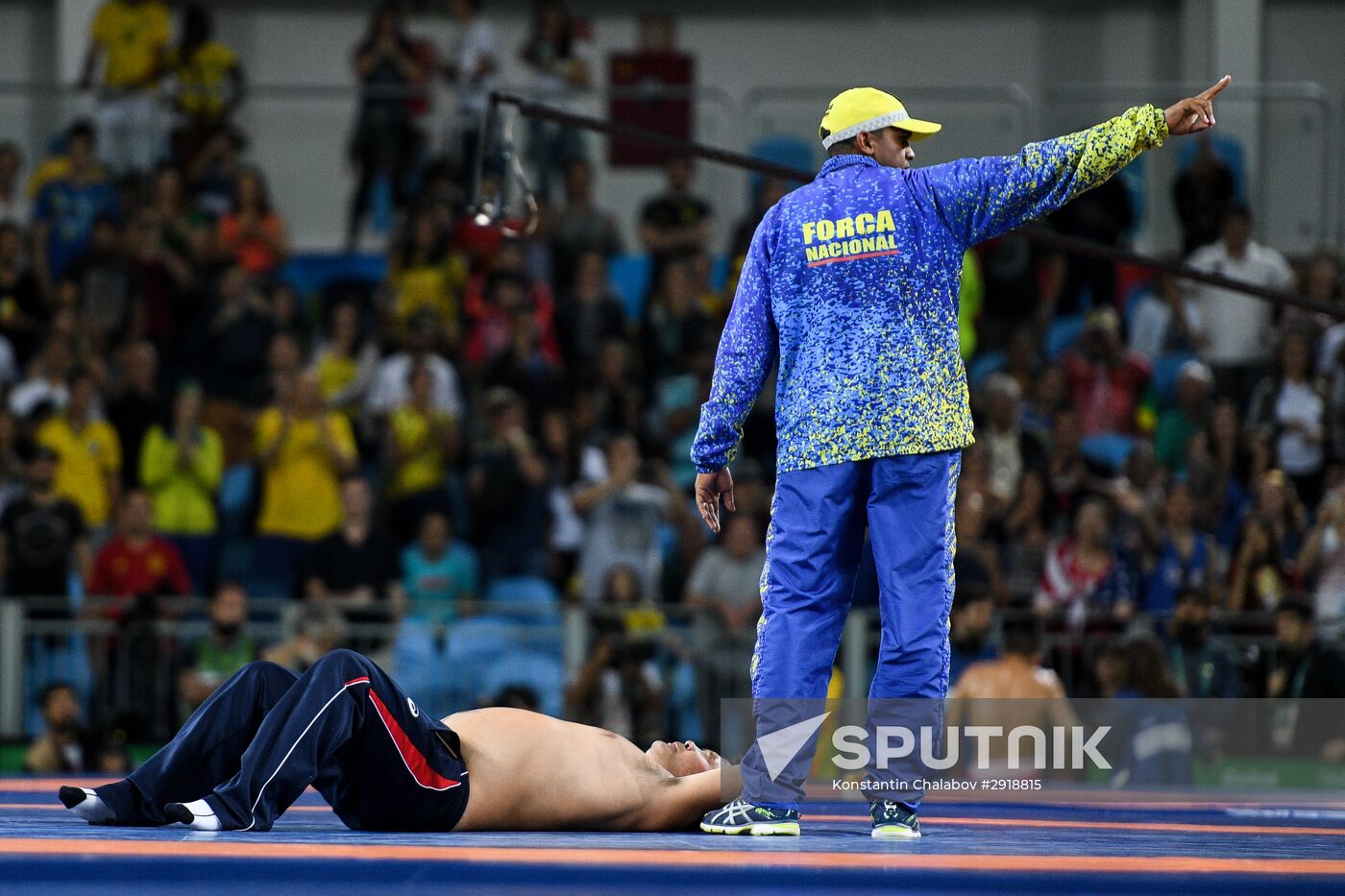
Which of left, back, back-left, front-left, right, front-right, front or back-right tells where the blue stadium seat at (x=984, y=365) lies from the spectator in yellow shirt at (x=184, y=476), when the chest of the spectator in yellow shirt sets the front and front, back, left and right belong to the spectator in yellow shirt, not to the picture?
left

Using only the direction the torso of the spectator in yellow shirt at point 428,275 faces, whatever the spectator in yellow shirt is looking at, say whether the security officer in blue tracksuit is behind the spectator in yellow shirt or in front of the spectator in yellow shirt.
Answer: in front

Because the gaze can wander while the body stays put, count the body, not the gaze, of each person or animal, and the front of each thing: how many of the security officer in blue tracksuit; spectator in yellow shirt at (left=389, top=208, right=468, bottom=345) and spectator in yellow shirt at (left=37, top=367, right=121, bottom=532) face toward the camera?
2

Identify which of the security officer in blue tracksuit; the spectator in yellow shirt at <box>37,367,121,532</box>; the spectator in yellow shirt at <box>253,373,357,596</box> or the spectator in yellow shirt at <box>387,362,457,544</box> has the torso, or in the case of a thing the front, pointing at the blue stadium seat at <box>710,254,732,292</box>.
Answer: the security officer in blue tracksuit

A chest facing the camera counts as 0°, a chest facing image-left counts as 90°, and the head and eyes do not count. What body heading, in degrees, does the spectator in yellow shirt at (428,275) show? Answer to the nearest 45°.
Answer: approximately 0°

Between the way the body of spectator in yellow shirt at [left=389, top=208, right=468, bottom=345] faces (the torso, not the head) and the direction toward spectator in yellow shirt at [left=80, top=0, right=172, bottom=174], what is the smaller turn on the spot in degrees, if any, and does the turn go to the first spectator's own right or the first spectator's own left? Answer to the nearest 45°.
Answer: approximately 135° to the first spectator's own right

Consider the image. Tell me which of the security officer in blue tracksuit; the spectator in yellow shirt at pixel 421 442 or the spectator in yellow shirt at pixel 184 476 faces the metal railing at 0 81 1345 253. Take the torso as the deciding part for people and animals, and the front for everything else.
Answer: the security officer in blue tracksuit

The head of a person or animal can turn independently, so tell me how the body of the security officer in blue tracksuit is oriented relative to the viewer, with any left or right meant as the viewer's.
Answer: facing away from the viewer
